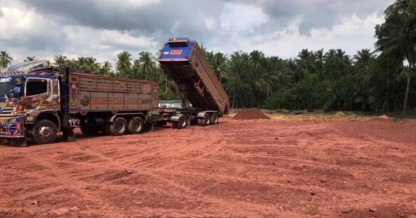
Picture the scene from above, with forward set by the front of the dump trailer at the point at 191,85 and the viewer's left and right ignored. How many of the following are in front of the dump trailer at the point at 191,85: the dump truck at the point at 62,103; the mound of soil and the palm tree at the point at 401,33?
1

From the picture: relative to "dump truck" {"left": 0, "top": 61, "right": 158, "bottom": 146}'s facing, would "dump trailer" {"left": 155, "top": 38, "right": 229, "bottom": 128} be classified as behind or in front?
behind

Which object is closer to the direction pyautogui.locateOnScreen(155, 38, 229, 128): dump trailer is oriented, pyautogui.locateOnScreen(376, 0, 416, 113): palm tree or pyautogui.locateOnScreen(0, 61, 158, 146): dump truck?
the dump truck

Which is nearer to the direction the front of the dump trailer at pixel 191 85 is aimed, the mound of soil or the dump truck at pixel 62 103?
the dump truck

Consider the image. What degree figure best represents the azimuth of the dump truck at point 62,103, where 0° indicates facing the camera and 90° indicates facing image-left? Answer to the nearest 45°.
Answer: approximately 45°

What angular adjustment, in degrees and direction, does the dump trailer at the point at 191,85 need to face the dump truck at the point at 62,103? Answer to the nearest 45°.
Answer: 0° — it already faces it

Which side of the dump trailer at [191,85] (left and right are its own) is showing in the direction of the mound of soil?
back

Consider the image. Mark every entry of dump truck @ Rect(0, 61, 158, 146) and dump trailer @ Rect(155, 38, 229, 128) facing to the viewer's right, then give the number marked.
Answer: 0
